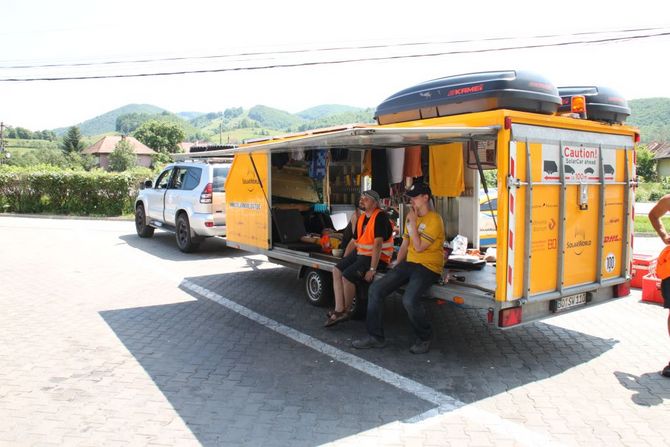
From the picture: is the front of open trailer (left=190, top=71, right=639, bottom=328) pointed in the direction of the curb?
yes

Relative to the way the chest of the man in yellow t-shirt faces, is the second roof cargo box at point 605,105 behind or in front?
behind

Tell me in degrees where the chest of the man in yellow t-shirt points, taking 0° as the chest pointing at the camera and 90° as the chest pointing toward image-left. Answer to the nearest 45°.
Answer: approximately 45°

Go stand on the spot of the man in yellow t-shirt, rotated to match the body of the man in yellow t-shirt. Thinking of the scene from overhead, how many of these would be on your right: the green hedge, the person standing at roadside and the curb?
2

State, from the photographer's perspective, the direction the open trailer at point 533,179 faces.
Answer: facing away from the viewer and to the left of the viewer

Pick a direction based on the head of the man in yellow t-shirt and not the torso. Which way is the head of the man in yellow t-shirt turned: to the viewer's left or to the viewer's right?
to the viewer's left

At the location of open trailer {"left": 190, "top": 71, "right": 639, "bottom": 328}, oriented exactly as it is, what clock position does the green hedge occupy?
The green hedge is roughly at 12 o'clock from the open trailer.

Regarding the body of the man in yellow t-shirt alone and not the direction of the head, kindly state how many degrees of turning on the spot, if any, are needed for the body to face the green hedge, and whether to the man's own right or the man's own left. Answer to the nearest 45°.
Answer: approximately 90° to the man's own right

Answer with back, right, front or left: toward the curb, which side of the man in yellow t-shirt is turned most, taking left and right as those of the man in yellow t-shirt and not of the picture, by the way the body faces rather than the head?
right
